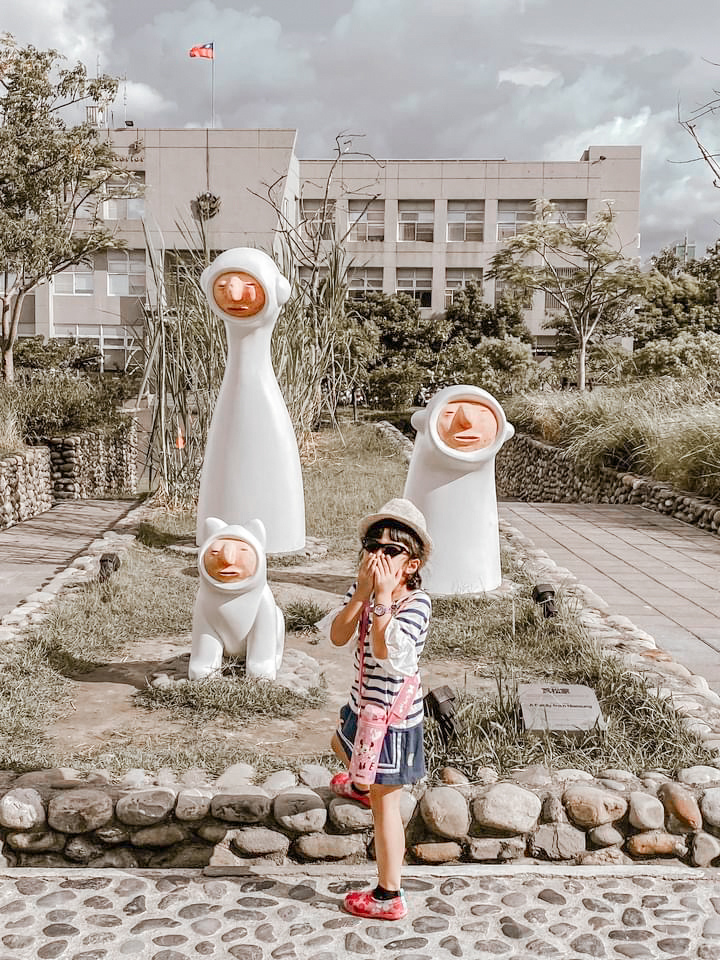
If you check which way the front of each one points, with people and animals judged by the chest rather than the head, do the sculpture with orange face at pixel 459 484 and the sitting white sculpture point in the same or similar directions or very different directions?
same or similar directions

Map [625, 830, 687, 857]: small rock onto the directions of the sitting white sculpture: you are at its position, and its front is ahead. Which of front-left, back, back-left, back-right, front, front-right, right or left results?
front-left

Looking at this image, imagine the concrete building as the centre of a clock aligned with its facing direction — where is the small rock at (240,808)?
The small rock is roughly at 12 o'clock from the concrete building.

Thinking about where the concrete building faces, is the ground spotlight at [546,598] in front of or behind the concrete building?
in front

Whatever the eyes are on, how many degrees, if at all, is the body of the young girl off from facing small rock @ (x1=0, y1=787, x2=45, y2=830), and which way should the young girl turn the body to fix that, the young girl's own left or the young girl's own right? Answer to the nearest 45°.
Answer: approximately 45° to the young girl's own right

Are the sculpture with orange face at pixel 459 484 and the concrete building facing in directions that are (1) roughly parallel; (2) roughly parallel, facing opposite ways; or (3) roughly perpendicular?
roughly parallel

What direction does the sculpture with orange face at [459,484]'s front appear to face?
toward the camera

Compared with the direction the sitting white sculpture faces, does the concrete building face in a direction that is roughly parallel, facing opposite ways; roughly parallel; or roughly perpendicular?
roughly parallel

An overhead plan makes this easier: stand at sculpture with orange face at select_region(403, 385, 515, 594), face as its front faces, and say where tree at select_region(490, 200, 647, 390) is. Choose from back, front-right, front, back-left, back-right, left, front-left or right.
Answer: back

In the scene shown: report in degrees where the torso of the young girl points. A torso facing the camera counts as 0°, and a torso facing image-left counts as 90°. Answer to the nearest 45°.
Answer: approximately 45°

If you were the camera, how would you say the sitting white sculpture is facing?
facing the viewer

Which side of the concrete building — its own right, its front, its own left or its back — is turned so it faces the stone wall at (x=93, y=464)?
front

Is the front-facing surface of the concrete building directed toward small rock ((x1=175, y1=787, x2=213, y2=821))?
yes

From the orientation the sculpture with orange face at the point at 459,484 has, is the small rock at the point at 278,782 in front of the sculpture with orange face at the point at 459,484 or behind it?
in front

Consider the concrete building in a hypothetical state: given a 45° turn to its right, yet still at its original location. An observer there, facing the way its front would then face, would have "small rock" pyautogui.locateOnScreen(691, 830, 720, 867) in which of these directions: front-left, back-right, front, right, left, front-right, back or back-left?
front-left

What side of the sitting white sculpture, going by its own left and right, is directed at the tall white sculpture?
back
